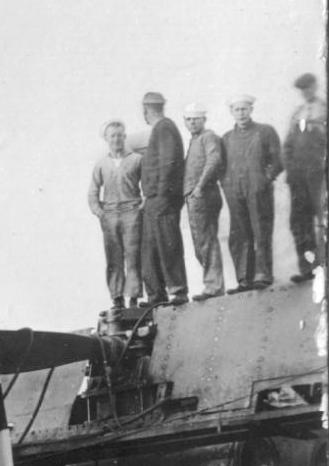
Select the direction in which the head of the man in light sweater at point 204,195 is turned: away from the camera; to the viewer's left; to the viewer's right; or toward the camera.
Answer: toward the camera

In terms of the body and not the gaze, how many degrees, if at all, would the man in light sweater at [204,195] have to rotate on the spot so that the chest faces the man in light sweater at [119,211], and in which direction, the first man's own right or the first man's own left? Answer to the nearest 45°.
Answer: approximately 90° to the first man's own right

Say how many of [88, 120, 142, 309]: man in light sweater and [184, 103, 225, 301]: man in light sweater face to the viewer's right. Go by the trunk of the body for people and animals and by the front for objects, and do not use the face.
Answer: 0

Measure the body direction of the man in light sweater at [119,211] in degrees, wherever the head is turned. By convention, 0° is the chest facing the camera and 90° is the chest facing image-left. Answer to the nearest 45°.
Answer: approximately 0°

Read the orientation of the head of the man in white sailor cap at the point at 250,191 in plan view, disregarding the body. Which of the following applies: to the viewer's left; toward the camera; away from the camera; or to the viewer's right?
toward the camera

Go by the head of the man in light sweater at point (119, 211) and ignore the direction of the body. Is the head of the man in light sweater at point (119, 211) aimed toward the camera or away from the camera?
toward the camera

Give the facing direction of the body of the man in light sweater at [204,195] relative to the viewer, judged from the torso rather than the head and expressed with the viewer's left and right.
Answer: facing the viewer and to the left of the viewer

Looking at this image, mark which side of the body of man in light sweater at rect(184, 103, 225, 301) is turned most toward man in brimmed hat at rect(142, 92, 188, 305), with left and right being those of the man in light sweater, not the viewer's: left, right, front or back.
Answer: right
